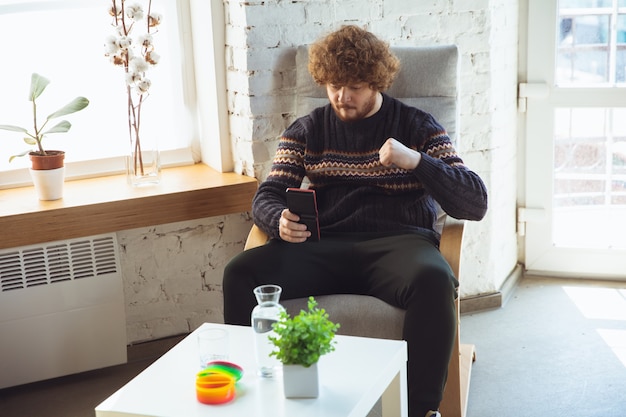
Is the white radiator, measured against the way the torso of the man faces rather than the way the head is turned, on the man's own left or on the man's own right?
on the man's own right

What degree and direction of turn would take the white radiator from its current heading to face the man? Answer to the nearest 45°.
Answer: approximately 45° to its left

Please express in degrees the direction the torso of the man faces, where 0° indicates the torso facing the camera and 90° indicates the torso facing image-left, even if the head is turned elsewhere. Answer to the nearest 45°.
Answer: approximately 0°

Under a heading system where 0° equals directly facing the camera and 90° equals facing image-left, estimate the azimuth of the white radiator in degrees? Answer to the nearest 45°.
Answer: approximately 0°

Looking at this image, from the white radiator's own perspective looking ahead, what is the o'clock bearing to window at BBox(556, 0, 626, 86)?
The window is roughly at 9 o'clock from the white radiator.

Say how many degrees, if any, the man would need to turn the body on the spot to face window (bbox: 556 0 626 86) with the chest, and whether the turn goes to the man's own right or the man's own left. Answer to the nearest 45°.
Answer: approximately 135° to the man's own left

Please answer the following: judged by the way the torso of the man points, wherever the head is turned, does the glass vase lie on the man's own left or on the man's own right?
on the man's own right

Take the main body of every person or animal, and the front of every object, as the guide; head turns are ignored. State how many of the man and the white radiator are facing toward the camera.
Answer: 2

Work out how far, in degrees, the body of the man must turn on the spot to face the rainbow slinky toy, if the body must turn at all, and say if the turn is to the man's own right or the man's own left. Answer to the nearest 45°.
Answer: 0° — they already face it
